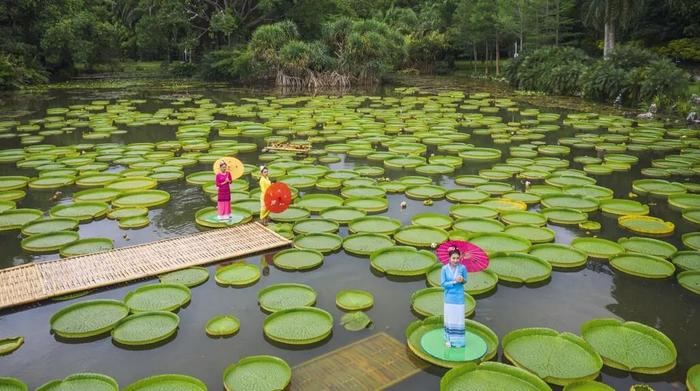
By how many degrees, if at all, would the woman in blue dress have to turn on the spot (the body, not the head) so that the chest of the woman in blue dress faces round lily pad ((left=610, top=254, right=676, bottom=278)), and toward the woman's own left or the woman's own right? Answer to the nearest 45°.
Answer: approximately 135° to the woman's own left

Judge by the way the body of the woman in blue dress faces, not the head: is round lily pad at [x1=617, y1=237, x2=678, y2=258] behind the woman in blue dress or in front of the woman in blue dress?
behind

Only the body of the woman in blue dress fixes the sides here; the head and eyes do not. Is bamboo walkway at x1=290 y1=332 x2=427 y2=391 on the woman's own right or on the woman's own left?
on the woman's own right

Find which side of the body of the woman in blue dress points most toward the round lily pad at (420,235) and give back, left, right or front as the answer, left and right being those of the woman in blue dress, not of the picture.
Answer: back

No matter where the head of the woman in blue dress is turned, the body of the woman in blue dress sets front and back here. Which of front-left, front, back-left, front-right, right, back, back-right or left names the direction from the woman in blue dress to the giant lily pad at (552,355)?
left

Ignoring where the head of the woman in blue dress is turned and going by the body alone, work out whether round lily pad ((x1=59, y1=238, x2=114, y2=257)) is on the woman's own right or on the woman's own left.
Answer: on the woman's own right

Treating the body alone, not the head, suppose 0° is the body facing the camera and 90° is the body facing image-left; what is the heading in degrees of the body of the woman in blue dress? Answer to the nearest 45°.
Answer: approximately 0°

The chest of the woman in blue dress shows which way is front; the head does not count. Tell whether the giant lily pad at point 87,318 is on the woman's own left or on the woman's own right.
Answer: on the woman's own right
